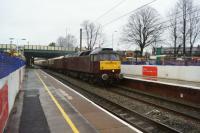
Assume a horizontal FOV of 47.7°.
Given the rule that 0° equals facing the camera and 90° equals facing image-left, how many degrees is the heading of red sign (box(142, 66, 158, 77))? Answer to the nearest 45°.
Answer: approximately 0°
